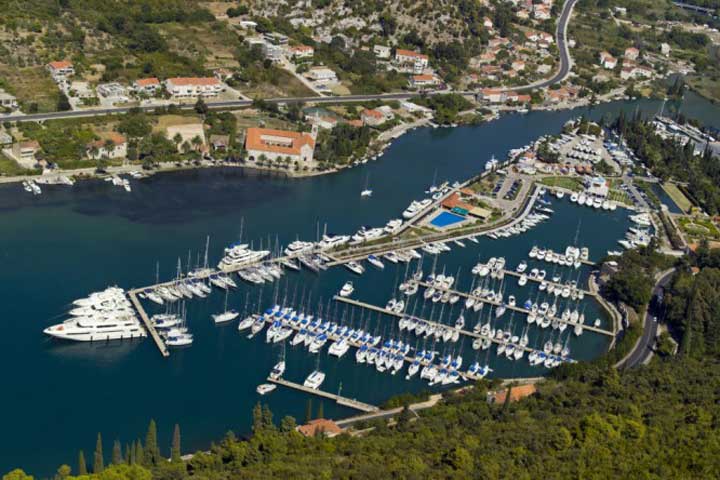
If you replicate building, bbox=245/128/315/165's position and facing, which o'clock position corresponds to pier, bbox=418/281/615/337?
The pier is roughly at 11 o'clock from the building.

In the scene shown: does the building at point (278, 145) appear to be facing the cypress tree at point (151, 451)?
yes

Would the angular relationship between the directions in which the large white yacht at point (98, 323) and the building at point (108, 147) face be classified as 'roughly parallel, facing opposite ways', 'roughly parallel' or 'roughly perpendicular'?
roughly perpendicular

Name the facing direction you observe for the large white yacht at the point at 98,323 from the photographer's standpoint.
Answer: facing to the left of the viewer

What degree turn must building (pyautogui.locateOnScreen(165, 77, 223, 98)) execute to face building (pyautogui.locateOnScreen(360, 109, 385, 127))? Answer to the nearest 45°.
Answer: approximately 90° to its left

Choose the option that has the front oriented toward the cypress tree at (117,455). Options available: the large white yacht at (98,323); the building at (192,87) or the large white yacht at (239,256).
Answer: the building

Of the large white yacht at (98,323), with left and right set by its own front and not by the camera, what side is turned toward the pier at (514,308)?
back

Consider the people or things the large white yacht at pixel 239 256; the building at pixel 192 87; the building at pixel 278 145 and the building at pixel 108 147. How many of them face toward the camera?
3

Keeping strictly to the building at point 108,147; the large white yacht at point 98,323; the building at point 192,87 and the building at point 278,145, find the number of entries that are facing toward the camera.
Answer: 3

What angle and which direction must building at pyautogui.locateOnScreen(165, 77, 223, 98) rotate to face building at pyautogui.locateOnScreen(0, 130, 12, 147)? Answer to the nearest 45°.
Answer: approximately 45° to its right

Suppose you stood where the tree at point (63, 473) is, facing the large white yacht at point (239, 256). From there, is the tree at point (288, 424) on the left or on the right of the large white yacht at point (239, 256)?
right

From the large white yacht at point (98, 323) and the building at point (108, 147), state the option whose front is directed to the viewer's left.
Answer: the large white yacht

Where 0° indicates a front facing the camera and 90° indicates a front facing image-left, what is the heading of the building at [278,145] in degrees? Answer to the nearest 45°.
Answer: approximately 0°

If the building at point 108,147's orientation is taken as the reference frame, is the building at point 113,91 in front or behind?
behind

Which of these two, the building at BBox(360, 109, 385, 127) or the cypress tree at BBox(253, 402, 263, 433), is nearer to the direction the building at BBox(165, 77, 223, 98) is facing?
the cypress tree

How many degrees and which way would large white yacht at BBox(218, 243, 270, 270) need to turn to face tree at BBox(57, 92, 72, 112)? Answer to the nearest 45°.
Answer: approximately 90° to its left
